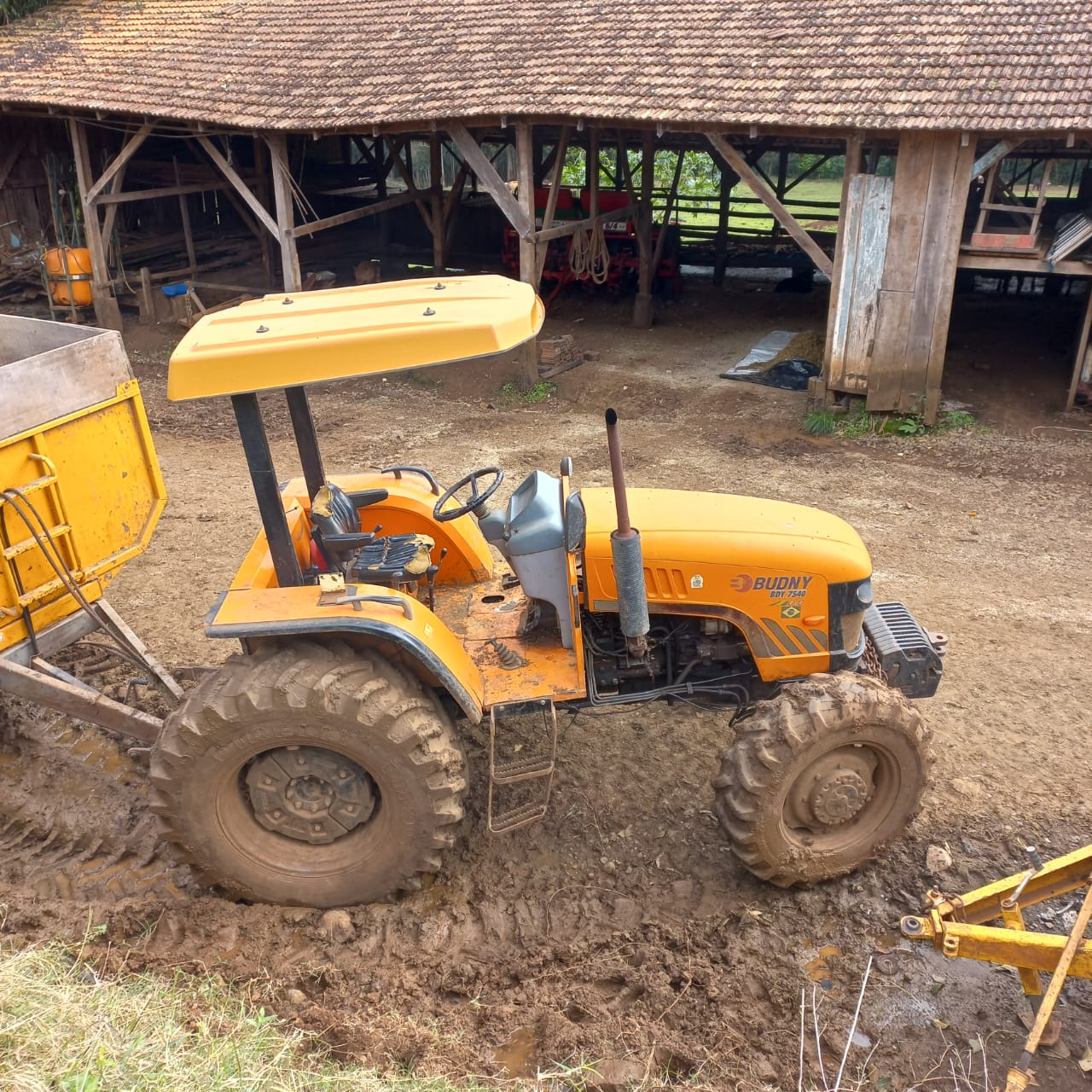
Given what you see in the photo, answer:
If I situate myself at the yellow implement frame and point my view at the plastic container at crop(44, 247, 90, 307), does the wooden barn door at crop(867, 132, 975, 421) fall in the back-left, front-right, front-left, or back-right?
front-right

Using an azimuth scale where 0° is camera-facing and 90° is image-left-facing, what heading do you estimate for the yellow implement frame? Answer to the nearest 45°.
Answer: approximately 90°

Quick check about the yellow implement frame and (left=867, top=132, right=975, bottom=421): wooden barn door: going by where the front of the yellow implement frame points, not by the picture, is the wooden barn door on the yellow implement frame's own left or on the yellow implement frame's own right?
on the yellow implement frame's own right

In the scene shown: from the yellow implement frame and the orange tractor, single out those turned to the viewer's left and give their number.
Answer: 1

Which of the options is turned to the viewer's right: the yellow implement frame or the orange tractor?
the orange tractor

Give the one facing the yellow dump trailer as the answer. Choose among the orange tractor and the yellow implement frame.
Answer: the yellow implement frame

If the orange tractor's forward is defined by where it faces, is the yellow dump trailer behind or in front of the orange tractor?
behind

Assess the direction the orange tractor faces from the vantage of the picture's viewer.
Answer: facing to the right of the viewer

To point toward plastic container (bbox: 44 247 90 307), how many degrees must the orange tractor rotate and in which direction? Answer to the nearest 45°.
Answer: approximately 135° to its left

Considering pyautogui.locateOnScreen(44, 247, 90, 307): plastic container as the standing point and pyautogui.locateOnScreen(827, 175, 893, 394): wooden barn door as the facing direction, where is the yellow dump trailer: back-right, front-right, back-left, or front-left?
front-right

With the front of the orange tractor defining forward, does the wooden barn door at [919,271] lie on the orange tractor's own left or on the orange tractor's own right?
on the orange tractor's own left

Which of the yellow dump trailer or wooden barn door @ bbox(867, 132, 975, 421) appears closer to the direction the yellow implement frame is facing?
the yellow dump trailer

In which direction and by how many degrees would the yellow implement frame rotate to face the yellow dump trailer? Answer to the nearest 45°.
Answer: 0° — it already faces it
